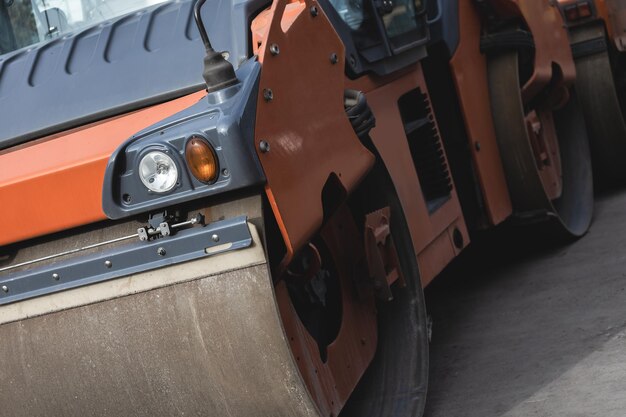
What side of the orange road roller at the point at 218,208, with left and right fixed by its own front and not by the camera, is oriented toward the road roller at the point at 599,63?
back

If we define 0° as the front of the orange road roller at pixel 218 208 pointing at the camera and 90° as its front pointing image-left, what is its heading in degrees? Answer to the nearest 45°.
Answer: approximately 45°
